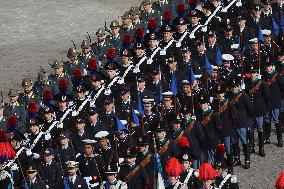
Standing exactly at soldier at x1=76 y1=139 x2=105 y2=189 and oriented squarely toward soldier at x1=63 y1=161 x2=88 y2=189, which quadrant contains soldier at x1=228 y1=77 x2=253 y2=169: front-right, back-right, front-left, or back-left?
back-left

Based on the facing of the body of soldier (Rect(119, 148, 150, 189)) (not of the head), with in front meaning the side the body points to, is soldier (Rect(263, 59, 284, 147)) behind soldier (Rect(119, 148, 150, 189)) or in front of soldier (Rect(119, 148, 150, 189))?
behind

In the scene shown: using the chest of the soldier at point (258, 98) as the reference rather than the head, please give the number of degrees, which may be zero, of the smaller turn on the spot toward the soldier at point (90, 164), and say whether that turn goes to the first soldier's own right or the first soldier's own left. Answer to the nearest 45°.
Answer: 0° — they already face them

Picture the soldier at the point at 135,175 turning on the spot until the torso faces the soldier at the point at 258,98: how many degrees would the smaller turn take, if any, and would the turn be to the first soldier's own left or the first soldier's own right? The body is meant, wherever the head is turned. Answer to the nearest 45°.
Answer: approximately 180°
